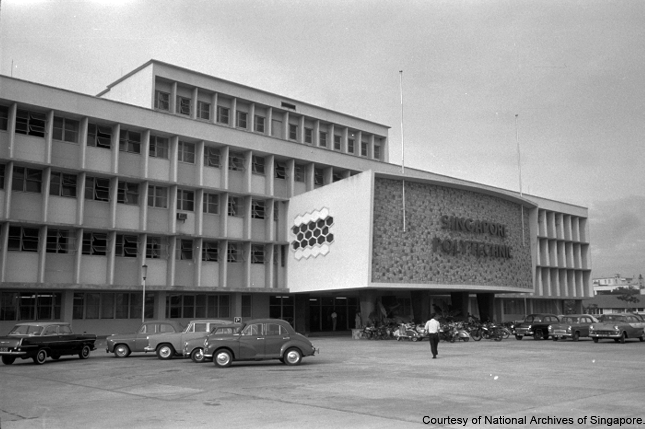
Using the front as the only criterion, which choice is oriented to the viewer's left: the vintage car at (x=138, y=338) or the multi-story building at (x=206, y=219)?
the vintage car

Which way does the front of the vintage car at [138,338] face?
to the viewer's left

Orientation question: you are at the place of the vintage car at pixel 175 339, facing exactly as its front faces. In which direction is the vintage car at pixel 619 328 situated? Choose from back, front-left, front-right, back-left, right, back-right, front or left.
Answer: back

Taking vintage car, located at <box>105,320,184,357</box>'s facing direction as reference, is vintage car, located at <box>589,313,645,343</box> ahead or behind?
behind

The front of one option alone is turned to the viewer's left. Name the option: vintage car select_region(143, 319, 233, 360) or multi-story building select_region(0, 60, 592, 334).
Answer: the vintage car

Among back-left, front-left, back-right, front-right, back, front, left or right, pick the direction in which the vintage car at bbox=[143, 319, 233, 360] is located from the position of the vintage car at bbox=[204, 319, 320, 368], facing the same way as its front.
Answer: front-right

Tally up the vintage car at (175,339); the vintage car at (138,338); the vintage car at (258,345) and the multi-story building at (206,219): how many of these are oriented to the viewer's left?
3

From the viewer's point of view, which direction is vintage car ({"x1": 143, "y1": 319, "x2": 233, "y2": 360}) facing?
to the viewer's left

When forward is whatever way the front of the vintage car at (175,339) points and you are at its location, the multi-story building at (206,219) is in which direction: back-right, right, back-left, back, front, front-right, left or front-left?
right

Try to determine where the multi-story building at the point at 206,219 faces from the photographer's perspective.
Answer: facing the viewer and to the right of the viewer

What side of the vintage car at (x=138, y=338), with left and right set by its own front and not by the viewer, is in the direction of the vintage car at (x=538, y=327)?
back

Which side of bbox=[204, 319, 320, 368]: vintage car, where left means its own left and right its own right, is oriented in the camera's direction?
left
